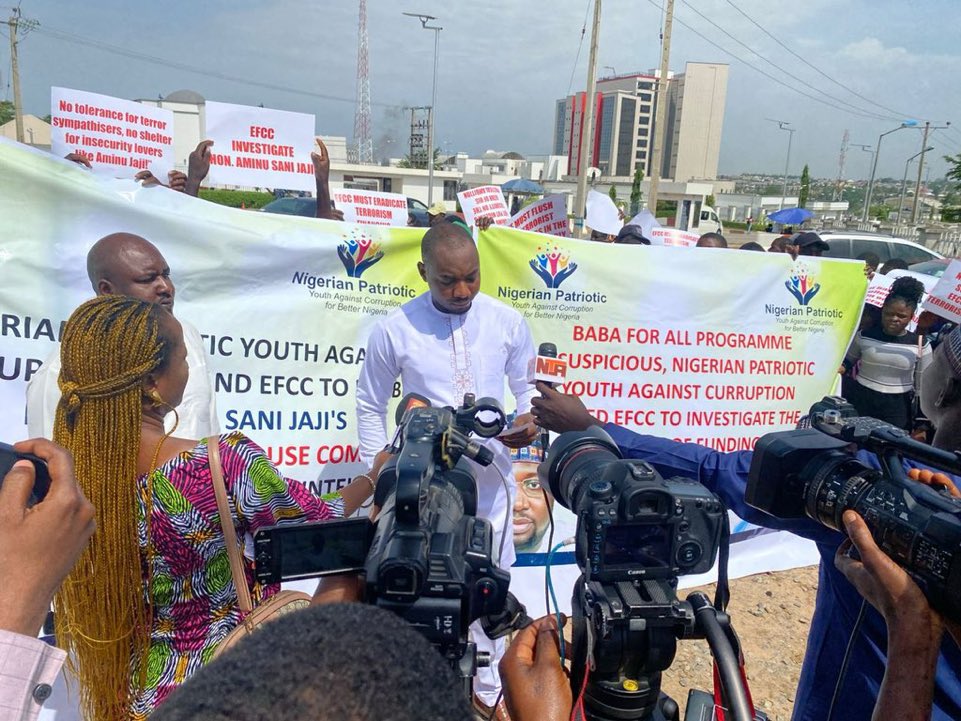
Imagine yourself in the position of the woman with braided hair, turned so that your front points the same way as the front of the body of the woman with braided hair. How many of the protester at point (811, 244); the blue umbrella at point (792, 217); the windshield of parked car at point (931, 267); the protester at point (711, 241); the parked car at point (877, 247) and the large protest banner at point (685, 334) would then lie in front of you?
6

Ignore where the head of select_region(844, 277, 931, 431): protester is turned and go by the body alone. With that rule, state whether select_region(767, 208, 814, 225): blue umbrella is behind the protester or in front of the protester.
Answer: behind

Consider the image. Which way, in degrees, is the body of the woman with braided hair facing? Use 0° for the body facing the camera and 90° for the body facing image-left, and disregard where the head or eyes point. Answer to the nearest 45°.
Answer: approximately 225°

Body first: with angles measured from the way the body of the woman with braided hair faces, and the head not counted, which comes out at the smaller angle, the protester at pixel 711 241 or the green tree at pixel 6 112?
the protester

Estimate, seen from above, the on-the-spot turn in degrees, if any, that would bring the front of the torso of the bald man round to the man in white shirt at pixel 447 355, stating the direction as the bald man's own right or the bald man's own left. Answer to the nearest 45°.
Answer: approximately 45° to the bald man's own left

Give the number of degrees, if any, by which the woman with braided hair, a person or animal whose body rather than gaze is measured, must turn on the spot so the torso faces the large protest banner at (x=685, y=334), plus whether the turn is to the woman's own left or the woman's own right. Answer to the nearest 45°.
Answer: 0° — they already face it

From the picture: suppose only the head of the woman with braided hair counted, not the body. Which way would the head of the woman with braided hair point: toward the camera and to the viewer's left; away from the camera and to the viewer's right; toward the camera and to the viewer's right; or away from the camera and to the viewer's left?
away from the camera and to the viewer's right

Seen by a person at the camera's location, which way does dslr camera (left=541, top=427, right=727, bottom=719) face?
facing away from the viewer and to the left of the viewer

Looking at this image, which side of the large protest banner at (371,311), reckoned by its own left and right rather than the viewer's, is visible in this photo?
front

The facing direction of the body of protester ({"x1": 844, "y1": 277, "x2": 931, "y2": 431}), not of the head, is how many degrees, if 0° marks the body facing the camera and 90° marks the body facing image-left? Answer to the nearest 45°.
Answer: approximately 0°

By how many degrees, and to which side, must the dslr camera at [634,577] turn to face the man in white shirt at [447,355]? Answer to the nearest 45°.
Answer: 0° — it already faces them

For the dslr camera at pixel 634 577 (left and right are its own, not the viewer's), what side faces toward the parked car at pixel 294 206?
front

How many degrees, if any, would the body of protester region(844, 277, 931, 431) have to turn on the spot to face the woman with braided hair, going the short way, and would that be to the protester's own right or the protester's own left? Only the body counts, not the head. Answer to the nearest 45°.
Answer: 0° — they already face them

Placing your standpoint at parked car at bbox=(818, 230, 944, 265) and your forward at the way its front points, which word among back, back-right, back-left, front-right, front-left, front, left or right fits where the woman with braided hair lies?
right

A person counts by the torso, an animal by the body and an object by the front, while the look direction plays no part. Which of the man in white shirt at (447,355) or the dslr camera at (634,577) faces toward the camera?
the man in white shirt

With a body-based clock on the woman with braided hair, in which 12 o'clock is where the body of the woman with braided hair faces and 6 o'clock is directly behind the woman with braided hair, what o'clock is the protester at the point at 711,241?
The protester is roughly at 12 o'clock from the woman with braided hair.

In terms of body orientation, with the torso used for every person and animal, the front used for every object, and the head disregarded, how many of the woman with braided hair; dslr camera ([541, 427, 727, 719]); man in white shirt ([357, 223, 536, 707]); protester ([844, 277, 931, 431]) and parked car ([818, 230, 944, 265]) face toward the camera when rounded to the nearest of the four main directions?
2

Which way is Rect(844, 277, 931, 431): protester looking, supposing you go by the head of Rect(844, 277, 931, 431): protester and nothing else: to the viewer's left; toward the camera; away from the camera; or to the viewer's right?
toward the camera

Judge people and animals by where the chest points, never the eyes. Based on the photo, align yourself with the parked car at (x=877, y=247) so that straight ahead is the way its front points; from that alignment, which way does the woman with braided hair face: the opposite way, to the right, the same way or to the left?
to the left
